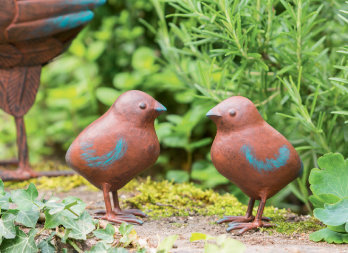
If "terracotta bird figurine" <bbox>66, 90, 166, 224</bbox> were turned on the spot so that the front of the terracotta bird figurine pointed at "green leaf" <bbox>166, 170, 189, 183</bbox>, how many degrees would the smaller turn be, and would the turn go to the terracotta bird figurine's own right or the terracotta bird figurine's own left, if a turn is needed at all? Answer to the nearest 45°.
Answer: approximately 90° to the terracotta bird figurine's own left

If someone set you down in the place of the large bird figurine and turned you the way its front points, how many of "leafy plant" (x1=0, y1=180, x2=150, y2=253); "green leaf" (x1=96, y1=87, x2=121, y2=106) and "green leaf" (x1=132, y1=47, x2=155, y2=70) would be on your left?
1

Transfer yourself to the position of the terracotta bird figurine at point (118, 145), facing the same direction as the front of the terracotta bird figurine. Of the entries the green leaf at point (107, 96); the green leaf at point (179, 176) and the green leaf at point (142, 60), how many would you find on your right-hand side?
0

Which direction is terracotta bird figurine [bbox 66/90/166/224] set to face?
to the viewer's right

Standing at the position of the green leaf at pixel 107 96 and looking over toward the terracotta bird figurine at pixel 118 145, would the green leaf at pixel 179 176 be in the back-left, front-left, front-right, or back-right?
front-left

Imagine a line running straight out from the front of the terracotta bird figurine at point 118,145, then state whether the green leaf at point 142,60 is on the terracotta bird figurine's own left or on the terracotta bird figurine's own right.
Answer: on the terracotta bird figurine's own left
